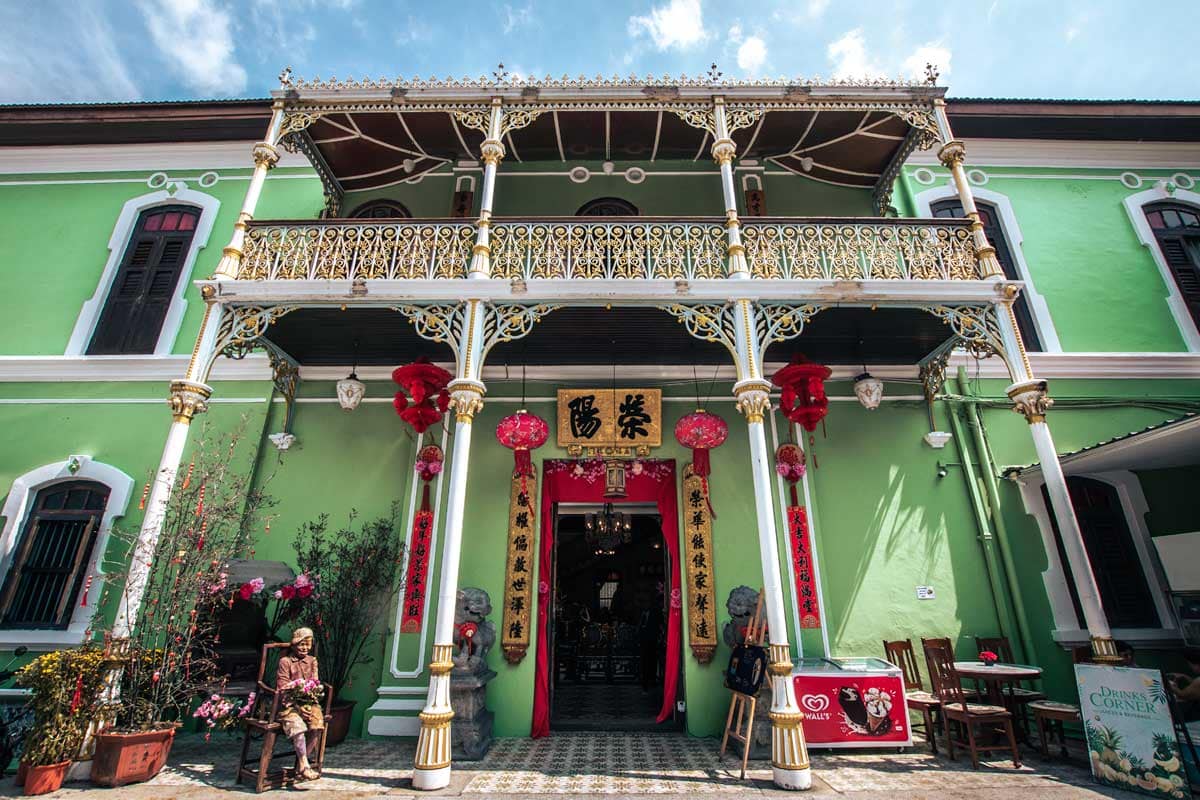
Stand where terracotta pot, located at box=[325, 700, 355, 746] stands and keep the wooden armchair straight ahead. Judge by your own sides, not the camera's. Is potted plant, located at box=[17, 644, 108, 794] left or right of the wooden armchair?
right

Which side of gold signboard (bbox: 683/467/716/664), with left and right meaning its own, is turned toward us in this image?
front

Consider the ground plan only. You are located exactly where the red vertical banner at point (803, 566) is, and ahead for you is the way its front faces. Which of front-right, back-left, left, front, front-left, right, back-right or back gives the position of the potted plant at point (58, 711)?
front-right

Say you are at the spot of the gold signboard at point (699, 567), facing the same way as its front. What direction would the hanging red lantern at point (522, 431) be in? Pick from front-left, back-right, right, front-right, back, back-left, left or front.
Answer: front-right

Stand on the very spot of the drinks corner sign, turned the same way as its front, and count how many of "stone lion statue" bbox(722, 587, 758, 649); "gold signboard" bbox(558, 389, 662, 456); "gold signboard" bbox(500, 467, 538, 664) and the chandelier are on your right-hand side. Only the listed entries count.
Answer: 4

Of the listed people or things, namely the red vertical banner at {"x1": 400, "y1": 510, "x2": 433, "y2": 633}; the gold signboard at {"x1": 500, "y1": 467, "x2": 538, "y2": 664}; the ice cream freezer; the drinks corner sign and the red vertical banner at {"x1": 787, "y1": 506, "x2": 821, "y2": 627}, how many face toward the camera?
5

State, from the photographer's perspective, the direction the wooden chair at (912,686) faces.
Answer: facing the viewer and to the right of the viewer

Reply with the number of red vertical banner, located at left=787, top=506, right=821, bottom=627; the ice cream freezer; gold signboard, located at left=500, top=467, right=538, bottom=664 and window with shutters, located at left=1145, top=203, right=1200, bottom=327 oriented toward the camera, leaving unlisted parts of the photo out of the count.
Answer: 4

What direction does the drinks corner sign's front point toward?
toward the camera

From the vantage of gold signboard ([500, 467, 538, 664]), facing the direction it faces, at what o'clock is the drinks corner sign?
The drinks corner sign is roughly at 10 o'clock from the gold signboard.

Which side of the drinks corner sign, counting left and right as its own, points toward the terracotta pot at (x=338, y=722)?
right

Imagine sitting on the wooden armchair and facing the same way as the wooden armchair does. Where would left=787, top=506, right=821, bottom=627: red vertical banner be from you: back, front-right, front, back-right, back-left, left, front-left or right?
front-left

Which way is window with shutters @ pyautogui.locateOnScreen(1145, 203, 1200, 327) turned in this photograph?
toward the camera

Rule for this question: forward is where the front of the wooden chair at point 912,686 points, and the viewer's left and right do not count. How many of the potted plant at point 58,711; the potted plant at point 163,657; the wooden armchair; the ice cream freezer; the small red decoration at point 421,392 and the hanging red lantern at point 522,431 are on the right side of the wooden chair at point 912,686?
6
